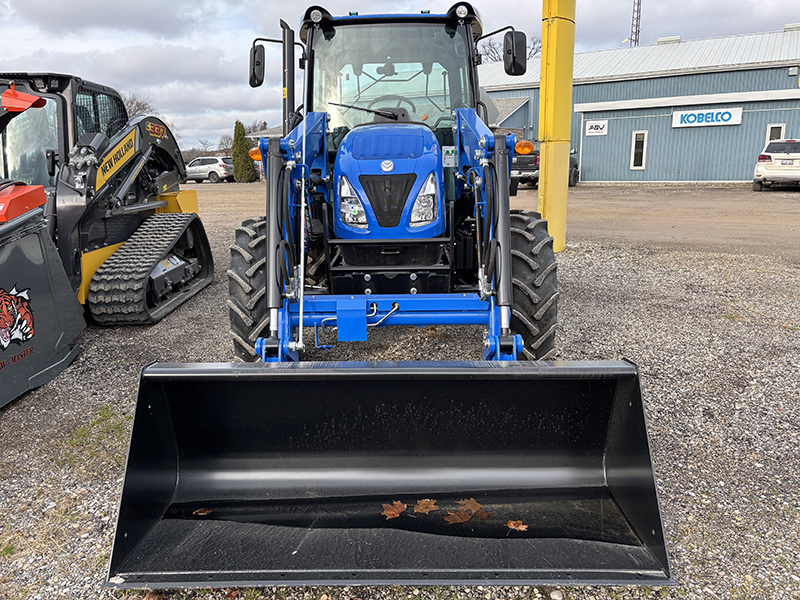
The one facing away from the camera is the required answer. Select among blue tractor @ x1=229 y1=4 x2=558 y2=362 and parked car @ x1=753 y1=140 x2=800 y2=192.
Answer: the parked car

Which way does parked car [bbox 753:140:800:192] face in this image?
away from the camera

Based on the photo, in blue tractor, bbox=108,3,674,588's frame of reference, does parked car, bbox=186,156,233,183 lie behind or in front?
behind

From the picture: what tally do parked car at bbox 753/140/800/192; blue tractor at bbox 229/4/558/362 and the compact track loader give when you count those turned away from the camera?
1

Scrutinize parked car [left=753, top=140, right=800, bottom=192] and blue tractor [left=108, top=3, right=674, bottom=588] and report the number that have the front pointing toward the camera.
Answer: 1

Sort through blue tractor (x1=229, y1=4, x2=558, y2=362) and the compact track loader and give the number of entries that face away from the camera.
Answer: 0

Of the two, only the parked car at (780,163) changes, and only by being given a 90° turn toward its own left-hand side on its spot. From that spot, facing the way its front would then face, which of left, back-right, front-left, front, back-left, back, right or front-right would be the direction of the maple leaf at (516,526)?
left

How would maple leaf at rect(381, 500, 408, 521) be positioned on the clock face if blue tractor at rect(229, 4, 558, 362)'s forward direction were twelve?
The maple leaf is roughly at 12 o'clock from the blue tractor.

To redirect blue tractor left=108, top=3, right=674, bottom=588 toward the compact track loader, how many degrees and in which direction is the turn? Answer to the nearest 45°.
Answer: approximately 135° to its right

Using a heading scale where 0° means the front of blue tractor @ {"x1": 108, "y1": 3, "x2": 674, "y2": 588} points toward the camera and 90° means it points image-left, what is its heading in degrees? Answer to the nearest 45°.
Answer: approximately 0°

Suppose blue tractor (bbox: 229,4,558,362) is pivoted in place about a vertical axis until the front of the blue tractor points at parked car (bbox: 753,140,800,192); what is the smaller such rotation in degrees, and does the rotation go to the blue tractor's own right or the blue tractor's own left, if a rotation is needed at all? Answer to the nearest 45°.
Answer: approximately 135° to the blue tractor's own left

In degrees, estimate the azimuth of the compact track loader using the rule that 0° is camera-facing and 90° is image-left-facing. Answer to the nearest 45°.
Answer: approximately 45°

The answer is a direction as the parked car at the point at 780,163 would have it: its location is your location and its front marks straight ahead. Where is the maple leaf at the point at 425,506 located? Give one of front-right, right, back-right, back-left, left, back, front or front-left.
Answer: back
